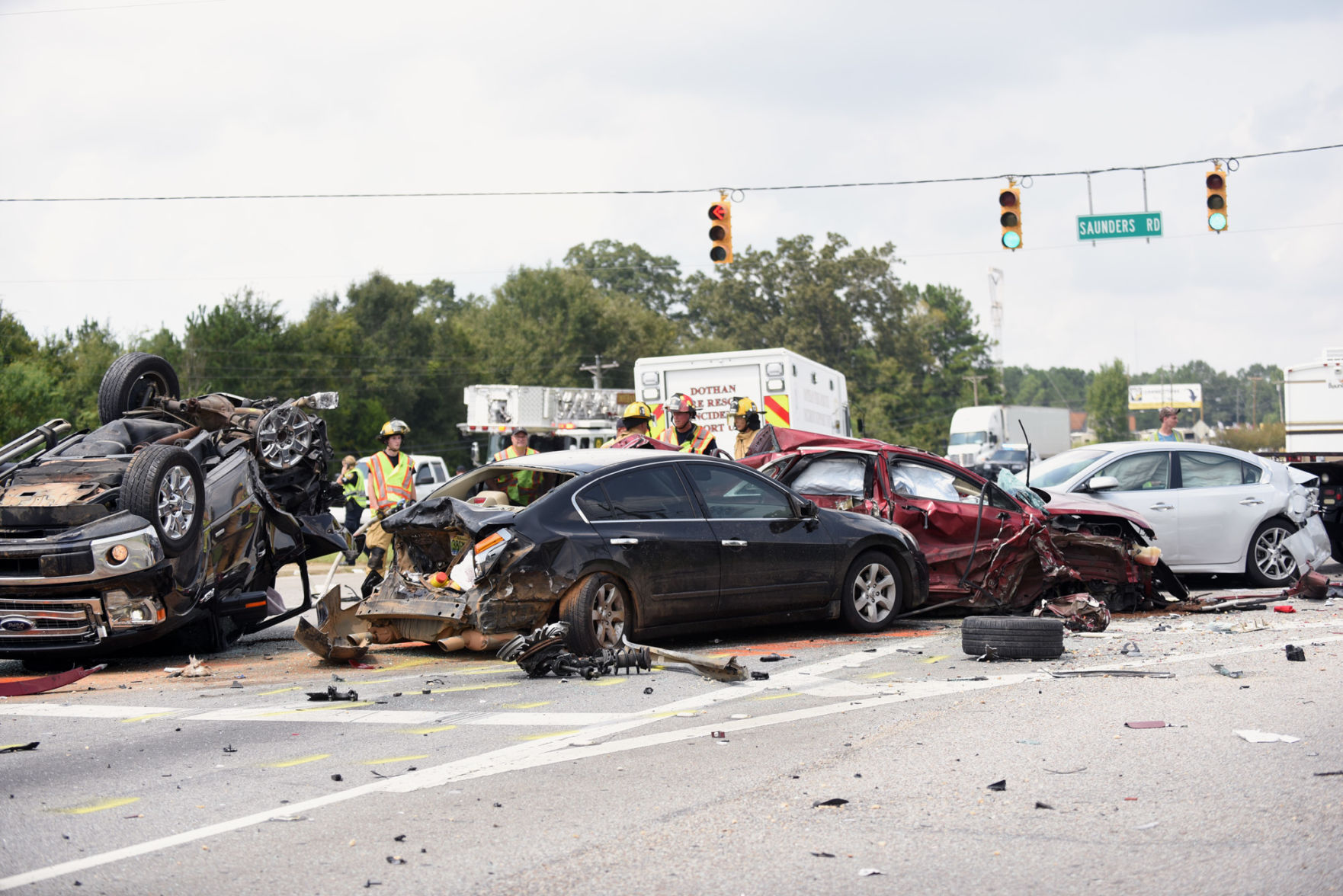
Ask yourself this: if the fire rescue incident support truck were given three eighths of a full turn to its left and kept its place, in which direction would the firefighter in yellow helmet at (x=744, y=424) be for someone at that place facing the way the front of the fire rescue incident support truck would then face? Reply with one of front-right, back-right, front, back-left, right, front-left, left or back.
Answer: left

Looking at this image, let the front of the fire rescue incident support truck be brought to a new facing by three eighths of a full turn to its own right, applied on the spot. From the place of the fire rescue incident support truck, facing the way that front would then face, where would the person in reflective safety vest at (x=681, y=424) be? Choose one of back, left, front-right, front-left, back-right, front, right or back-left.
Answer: front

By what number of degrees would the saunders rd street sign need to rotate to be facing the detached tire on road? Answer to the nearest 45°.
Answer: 0° — it already faces it

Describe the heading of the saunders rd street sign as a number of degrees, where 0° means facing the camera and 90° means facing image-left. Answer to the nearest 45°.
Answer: approximately 0°

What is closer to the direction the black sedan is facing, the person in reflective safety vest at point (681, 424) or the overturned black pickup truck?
the person in reflective safety vest

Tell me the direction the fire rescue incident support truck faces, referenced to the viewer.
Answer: facing away from the viewer and to the right of the viewer

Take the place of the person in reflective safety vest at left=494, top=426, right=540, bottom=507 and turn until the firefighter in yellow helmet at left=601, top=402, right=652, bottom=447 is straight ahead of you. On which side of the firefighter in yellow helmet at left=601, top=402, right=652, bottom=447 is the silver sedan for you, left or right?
right

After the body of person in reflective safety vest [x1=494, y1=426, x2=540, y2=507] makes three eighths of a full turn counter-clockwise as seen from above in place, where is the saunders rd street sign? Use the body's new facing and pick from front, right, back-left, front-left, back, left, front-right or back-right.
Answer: front

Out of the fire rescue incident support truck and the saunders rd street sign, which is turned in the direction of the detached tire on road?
the saunders rd street sign
